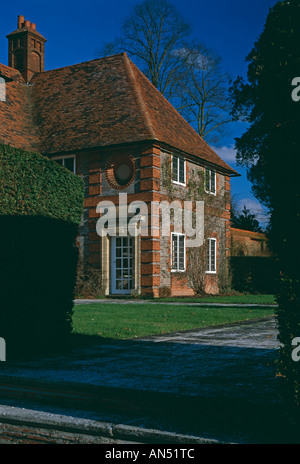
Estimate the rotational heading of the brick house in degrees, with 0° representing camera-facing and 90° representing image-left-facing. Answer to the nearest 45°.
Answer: approximately 45°

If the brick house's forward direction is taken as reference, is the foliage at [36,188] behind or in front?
in front
